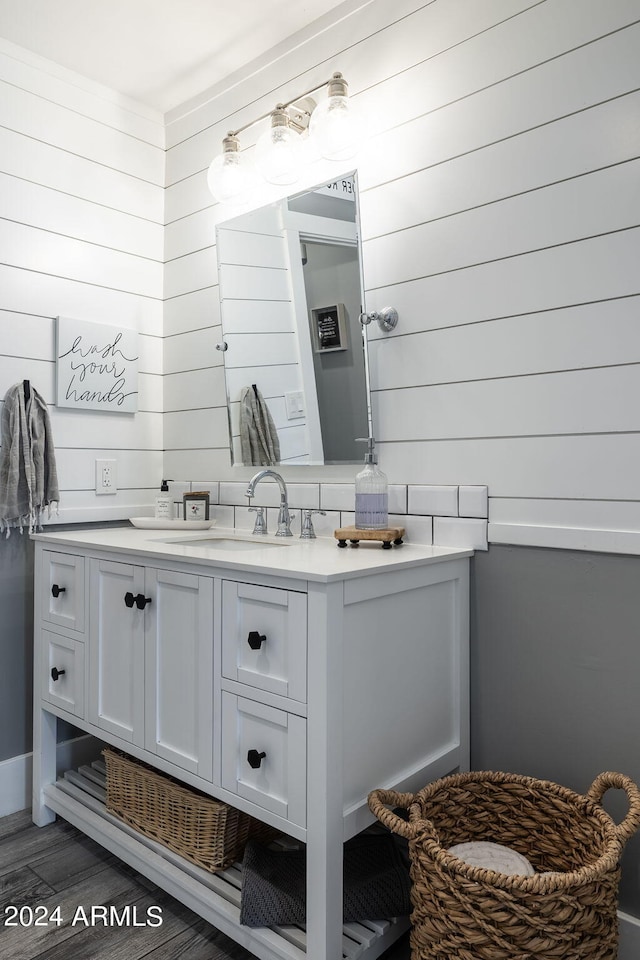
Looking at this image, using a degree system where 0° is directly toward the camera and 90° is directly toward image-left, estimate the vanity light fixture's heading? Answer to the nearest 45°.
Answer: approximately 45°

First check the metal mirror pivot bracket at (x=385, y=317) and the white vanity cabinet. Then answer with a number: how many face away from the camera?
0

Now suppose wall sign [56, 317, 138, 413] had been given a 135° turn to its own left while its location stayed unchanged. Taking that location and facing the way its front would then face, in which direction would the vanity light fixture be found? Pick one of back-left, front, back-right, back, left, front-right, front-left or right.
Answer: back-right

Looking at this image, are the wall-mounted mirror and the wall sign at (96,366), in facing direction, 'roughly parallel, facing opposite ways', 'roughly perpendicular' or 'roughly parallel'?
roughly perpendicular

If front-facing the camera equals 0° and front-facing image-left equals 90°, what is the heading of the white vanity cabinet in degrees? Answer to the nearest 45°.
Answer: approximately 45°

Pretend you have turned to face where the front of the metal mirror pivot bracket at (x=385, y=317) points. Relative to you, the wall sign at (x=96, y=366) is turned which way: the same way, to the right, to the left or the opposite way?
to the left

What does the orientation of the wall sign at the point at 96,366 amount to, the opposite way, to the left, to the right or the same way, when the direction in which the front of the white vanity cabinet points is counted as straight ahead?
to the left

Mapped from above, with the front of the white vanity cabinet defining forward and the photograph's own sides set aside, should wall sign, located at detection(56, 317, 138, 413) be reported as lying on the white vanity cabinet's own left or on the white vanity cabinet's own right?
on the white vanity cabinet's own right
